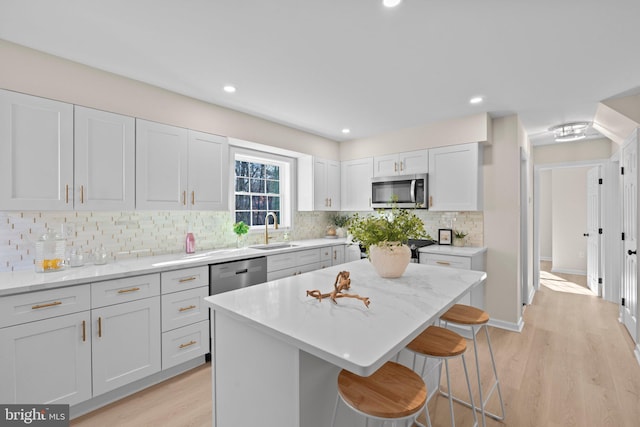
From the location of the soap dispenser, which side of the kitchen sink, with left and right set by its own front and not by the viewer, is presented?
right

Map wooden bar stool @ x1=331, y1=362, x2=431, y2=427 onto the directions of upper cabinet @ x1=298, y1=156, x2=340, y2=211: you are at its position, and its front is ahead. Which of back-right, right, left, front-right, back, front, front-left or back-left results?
front-right

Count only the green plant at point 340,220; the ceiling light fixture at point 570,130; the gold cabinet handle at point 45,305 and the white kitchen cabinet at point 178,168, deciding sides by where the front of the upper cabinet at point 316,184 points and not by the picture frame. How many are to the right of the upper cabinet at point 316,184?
2

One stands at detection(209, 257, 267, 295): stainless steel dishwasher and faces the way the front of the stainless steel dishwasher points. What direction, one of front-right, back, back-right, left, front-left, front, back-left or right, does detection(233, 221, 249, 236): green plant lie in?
back-left

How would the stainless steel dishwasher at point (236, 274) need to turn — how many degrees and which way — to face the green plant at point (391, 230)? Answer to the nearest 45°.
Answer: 0° — it already faces it
